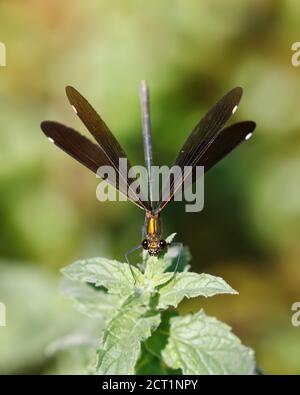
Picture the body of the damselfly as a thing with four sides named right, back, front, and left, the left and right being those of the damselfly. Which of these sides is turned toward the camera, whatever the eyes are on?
front
